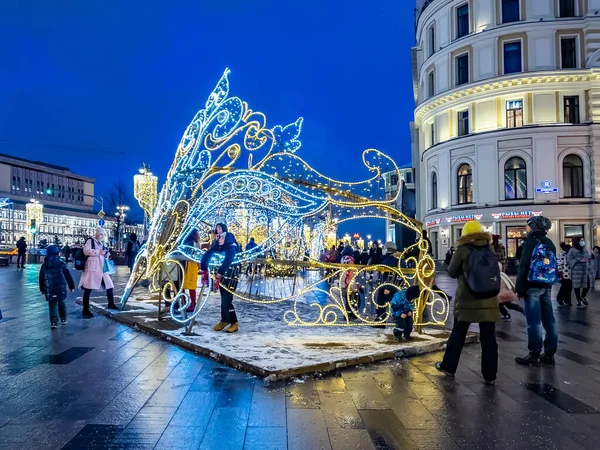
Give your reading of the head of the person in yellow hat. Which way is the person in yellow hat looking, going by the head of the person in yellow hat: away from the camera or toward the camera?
away from the camera

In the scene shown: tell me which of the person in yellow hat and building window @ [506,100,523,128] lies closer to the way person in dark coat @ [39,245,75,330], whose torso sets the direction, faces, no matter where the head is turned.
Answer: the building window

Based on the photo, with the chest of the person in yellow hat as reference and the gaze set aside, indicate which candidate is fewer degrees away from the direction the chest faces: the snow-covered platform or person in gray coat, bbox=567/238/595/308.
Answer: the snow-covered platform

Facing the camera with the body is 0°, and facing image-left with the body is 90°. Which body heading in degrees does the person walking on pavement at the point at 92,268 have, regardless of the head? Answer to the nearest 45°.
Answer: approximately 315°

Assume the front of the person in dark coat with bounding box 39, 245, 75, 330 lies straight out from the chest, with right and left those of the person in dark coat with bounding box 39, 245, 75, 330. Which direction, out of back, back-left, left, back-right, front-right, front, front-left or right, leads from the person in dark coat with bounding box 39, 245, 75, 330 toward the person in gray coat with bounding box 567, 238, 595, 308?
right

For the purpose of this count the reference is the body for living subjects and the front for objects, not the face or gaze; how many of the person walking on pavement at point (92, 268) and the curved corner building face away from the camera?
0

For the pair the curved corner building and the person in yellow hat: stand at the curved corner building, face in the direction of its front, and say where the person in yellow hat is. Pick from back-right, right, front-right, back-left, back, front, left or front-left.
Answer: front-left
